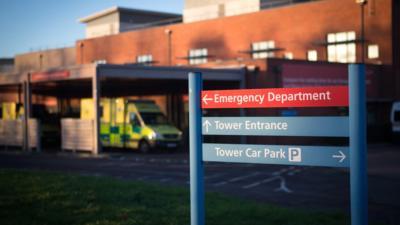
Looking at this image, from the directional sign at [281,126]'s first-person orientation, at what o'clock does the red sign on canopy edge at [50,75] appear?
The red sign on canopy edge is roughly at 5 o'clock from the directional sign.

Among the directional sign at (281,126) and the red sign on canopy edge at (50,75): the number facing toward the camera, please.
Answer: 2

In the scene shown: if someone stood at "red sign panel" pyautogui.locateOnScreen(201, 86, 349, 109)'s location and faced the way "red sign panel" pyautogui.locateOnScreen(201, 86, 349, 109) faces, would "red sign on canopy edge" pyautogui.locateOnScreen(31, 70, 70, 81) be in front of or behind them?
behind

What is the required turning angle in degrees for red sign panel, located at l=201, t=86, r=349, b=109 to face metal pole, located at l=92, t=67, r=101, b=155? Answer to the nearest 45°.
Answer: approximately 135° to its right

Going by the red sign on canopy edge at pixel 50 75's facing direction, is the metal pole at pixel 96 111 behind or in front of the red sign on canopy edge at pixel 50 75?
in front

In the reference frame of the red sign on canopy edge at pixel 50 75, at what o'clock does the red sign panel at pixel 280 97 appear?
The red sign panel is roughly at 12 o'clock from the red sign on canopy edge.

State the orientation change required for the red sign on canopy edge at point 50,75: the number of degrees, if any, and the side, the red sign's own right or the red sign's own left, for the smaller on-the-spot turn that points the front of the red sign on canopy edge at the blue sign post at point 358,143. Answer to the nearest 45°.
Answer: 0° — it already faces it

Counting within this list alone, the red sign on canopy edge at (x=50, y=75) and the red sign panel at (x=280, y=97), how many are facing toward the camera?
2

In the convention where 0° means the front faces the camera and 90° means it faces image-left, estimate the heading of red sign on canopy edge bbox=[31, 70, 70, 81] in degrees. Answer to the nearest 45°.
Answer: approximately 0°
